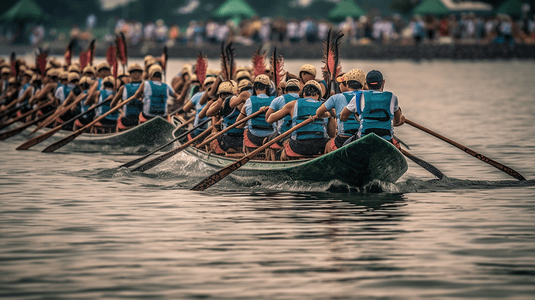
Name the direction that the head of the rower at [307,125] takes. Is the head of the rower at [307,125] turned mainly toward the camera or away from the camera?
away from the camera

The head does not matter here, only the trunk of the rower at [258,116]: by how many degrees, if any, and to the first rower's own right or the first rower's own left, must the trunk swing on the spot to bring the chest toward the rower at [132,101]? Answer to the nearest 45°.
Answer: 0° — they already face them

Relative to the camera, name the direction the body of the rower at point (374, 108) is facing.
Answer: away from the camera

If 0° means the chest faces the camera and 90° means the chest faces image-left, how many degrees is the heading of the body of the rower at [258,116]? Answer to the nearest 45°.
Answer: approximately 135°

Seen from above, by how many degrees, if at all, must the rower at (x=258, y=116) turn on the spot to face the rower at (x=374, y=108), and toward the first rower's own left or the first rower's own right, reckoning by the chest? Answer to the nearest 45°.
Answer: approximately 180°

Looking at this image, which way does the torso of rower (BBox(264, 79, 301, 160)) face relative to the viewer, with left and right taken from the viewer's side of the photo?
facing away from the viewer and to the left of the viewer

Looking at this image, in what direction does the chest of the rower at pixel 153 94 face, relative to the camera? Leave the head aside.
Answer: away from the camera

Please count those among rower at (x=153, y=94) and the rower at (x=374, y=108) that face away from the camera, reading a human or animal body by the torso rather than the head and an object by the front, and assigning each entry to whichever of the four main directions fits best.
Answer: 2
